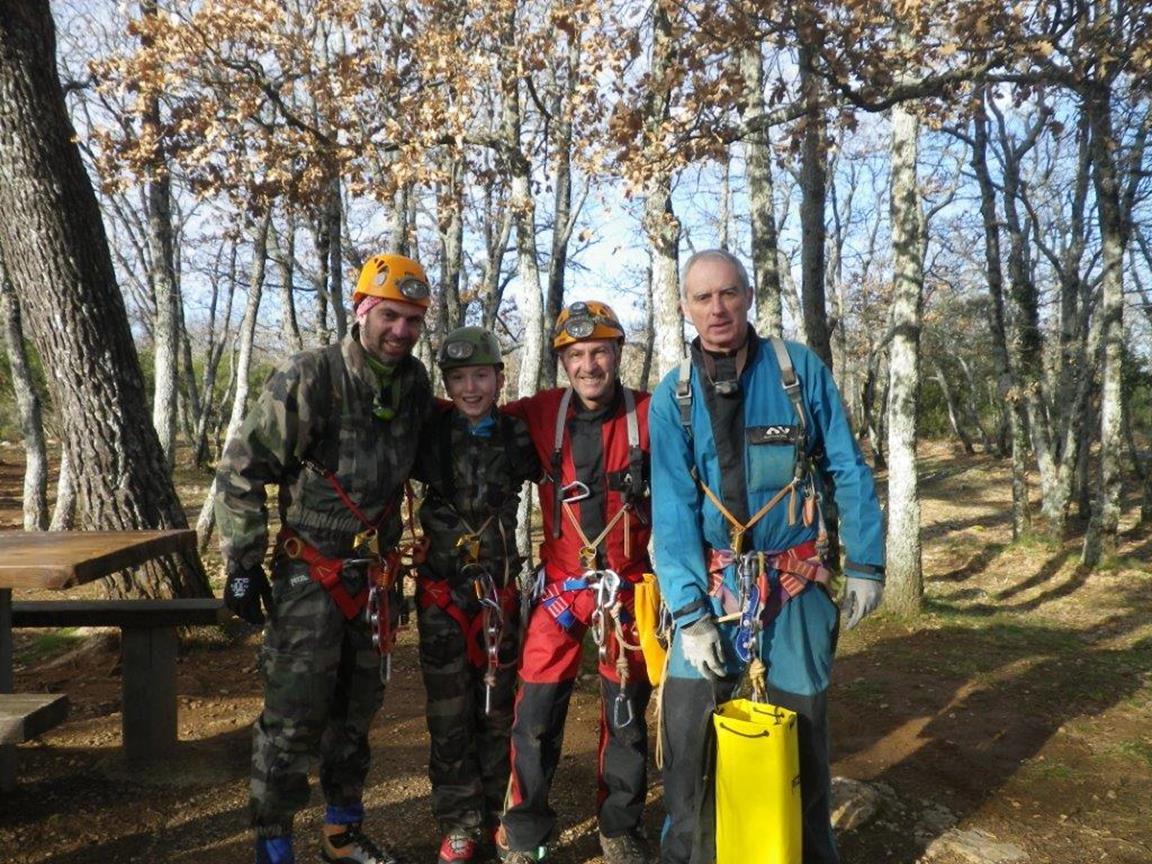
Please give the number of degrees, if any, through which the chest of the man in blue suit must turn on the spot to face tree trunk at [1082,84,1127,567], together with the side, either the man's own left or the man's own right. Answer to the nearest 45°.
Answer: approximately 135° to the man's own left

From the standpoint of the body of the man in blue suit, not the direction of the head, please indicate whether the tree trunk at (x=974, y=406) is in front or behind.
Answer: behind

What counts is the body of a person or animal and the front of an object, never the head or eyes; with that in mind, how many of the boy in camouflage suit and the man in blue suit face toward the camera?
2

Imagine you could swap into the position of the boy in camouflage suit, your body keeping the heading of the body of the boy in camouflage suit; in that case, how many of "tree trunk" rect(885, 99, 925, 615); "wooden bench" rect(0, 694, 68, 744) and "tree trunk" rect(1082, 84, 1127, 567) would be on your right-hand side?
1

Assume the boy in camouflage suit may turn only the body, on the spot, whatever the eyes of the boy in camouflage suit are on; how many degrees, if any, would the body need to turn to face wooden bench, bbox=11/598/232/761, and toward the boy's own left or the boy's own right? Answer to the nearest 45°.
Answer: approximately 135° to the boy's own right

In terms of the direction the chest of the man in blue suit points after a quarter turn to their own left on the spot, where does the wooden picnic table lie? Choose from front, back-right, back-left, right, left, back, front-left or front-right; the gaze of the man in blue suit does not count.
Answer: back

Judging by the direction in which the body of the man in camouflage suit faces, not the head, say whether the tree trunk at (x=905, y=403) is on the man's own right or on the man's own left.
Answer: on the man's own left

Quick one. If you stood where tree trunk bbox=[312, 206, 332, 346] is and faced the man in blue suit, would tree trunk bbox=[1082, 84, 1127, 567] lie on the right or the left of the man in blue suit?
left

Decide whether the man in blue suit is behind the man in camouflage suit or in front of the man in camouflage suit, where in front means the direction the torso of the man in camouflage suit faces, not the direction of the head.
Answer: in front

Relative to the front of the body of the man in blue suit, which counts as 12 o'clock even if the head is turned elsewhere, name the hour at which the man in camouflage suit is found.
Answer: The man in camouflage suit is roughly at 3 o'clock from the man in blue suit.
